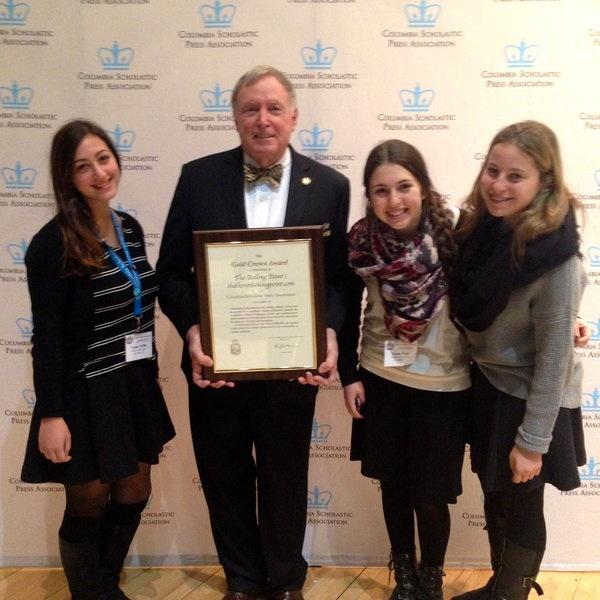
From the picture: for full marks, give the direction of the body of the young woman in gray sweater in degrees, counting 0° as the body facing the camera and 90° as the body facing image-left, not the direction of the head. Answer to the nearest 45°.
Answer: approximately 45°

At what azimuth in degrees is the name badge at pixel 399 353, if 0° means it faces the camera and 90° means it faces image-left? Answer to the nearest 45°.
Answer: approximately 0°

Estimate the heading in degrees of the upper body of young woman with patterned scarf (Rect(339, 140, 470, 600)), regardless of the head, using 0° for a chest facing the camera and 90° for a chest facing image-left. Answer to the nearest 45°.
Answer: approximately 0°
